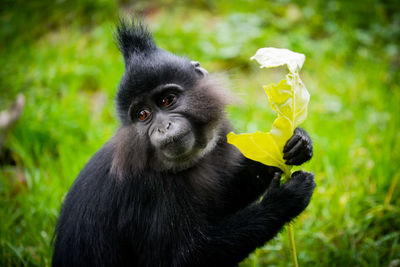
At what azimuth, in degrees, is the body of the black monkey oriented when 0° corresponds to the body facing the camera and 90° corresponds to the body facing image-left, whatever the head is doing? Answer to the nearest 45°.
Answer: approximately 315°
